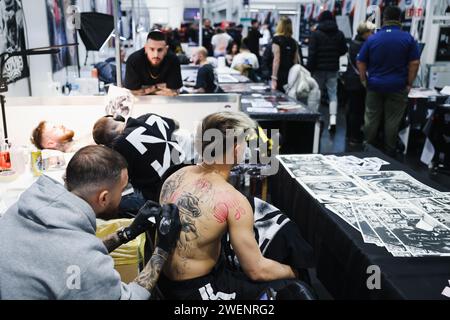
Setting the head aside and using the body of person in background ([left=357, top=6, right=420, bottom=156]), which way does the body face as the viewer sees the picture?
away from the camera

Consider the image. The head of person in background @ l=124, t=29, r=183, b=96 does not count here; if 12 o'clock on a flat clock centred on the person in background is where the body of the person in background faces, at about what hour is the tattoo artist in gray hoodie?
The tattoo artist in gray hoodie is roughly at 12 o'clock from the person in background.

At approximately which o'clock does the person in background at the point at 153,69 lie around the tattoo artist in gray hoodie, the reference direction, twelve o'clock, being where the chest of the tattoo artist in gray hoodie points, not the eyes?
The person in background is roughly at 11 o'clock from the tattoo artist in gray hoodie.

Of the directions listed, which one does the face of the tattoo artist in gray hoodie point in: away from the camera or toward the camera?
away from the camera

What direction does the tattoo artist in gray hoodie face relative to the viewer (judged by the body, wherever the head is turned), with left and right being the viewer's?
facing away from the viewer and to the right of the viewer

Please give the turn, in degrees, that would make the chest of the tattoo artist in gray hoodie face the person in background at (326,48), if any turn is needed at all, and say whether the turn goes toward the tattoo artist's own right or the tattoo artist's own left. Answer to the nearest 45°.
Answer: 0° — they already face them

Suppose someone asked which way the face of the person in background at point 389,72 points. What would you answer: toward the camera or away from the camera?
away from the camera
